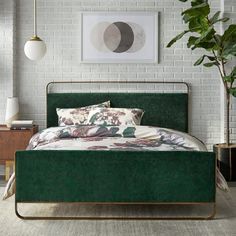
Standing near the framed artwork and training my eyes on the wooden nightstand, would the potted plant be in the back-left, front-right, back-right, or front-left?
back-left

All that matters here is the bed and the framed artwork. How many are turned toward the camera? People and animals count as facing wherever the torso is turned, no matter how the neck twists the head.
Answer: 2

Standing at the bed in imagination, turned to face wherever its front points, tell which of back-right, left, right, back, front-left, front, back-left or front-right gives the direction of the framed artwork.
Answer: back

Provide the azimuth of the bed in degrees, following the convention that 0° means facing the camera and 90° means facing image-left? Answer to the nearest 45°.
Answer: approximately 0°

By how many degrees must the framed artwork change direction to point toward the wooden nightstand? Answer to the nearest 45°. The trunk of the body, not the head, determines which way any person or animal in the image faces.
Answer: approximately 90° to its right

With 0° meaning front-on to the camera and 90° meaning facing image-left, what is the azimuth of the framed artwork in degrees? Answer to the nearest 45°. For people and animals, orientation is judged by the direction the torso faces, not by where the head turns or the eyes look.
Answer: approximately 0°

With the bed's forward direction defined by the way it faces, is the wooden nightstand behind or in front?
behind

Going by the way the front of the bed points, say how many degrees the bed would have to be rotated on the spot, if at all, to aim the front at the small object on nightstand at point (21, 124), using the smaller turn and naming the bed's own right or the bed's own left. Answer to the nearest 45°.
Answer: approximately 135° to the bed's own right
